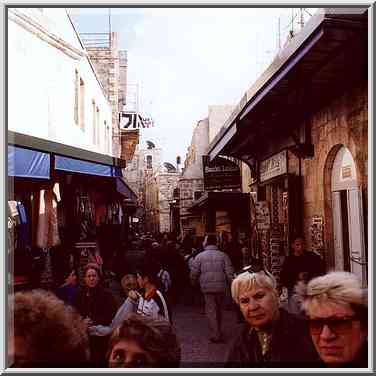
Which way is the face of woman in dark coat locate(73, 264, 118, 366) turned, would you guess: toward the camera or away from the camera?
toward the camera

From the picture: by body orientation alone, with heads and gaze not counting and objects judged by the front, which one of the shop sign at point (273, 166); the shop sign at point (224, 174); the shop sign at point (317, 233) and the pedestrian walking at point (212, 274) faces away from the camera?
the pedestrian walking

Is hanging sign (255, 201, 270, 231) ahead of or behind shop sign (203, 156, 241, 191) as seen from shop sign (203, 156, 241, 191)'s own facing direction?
ahead

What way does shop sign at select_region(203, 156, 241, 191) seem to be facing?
toward the camera

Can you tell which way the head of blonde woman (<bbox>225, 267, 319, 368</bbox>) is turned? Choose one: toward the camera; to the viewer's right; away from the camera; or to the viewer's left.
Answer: toward the camera

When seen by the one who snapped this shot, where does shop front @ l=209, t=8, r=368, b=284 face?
facing the viewer and to the left of the viewer

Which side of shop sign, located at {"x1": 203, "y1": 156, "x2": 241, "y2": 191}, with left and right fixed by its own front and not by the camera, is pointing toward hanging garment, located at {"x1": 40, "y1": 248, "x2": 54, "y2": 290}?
front

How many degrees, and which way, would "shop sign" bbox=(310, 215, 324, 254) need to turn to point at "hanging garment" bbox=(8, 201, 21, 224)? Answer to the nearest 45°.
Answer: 0° — it already faces it

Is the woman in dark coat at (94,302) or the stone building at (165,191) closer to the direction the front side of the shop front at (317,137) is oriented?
the woman in dark coat

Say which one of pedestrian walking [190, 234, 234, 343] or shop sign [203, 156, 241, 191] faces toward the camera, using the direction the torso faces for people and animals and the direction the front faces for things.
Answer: the shop sign

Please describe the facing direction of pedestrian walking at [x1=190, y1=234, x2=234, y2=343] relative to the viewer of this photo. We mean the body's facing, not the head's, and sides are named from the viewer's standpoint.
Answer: facing away from the viewer

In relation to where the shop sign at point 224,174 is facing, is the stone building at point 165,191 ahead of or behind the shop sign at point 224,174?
behind

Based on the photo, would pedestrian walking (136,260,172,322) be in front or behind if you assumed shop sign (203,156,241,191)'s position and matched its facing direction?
in front

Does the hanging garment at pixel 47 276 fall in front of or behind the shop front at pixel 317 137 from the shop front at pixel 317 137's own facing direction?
in front

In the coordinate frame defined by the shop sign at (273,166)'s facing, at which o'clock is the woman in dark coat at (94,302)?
The woman in dark coat is roughly at 11 o'clock from the shop sign.

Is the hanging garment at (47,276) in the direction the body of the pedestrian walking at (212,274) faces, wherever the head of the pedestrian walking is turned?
no

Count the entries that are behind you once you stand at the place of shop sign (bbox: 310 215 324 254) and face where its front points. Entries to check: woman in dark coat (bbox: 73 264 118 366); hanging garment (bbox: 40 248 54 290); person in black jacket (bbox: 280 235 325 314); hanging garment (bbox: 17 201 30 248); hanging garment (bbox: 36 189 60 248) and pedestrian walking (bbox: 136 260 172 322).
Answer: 0

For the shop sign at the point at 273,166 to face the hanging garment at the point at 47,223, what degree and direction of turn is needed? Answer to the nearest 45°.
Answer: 0° — it already faces it
